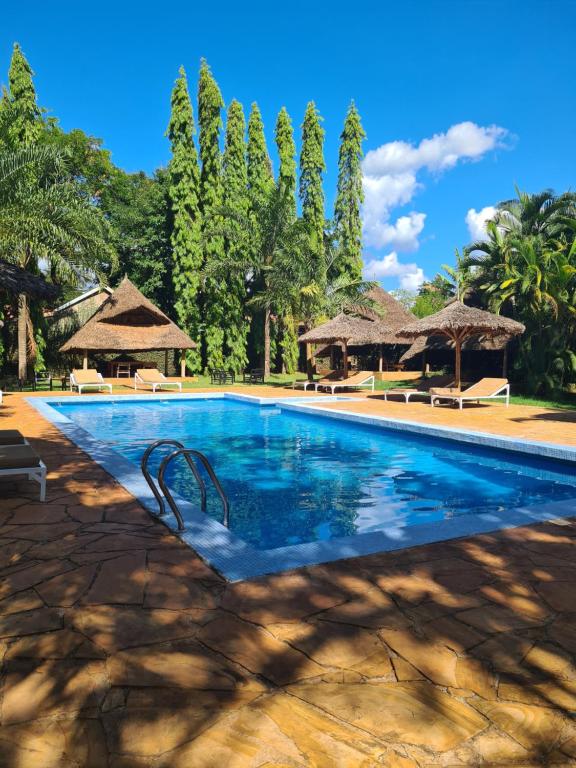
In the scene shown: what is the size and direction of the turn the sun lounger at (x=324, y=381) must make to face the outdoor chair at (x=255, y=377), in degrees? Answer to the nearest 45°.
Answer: approximately 45° to its right

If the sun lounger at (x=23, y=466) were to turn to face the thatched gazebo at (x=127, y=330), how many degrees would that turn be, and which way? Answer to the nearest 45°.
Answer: approximately 90° to its left

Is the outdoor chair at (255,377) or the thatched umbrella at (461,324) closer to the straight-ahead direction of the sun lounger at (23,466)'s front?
the thatched umbrella

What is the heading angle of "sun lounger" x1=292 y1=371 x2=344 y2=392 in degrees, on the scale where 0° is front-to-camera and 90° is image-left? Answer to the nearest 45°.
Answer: approximately 90°

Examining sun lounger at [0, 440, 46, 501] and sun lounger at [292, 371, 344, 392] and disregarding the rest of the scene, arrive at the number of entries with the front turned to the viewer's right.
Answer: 1

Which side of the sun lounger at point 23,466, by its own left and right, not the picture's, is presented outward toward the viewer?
right

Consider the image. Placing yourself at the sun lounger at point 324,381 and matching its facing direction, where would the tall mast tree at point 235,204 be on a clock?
The tall mast tree is roughly at 2 o'clock from the sun lounger.

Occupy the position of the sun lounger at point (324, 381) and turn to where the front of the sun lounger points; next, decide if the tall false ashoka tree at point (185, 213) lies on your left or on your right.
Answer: on your right

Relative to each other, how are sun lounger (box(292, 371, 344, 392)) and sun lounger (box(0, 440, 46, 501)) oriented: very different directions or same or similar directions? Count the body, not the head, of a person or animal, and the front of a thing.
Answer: very different directions

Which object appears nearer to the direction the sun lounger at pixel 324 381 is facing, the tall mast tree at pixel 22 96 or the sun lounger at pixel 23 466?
the tall mast tree

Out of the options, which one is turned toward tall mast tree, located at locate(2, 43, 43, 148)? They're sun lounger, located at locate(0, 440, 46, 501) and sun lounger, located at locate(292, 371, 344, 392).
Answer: sun lounger, located at locate(292, 371, 344, 392)

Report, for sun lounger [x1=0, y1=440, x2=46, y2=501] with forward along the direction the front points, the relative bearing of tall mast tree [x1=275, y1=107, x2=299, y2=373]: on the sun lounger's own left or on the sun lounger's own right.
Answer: on the sun lounger's own left
